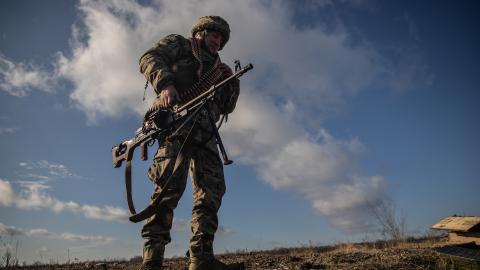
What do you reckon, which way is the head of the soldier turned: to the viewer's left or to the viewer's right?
to the viewer's right

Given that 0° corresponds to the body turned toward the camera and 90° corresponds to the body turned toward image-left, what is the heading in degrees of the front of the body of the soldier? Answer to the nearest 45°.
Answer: approximately 315°

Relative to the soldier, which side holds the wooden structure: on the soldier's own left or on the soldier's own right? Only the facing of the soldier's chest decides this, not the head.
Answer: on the soldier's own left
